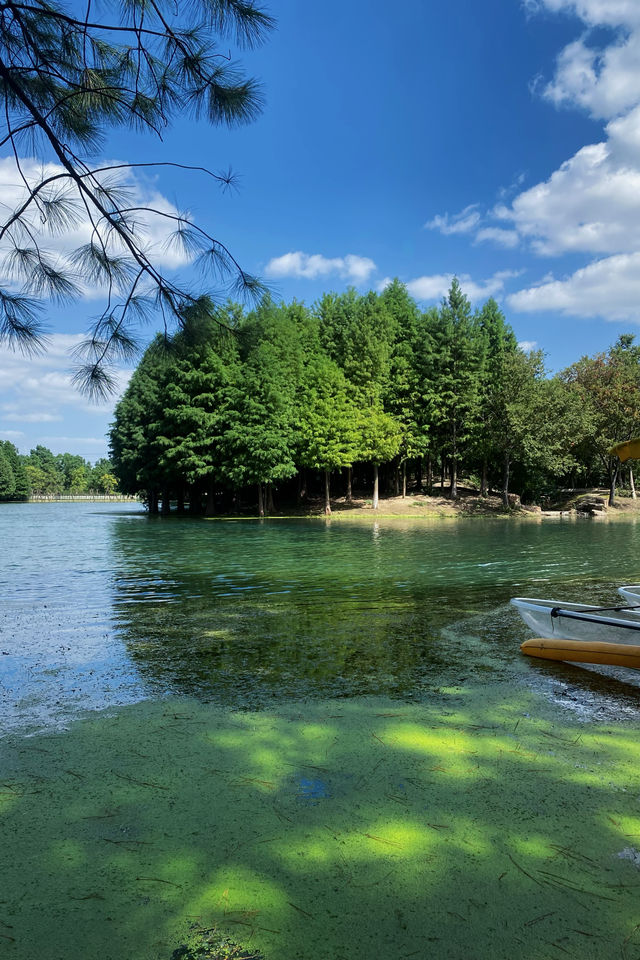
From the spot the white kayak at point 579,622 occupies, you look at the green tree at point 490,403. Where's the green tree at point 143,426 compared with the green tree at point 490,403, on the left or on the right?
left

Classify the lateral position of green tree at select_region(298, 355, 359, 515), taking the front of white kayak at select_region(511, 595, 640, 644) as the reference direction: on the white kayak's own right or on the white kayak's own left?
on the white kayak's own right

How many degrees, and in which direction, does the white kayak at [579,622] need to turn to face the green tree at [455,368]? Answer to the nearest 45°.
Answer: approximately 90° to its right

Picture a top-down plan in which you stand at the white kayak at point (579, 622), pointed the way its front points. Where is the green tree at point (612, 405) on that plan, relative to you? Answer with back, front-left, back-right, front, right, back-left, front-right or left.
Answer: right

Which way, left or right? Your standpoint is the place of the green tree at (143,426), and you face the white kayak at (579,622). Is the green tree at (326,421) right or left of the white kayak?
left

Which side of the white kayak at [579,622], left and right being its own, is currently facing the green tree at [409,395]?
right

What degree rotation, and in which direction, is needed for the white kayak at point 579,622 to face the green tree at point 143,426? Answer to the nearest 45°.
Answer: approximately 45° to its right

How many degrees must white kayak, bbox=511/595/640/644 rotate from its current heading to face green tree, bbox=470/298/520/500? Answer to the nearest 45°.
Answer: approximately 90° to its right

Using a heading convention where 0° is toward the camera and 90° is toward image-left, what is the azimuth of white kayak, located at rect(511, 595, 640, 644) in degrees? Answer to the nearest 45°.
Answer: approximately 90°
